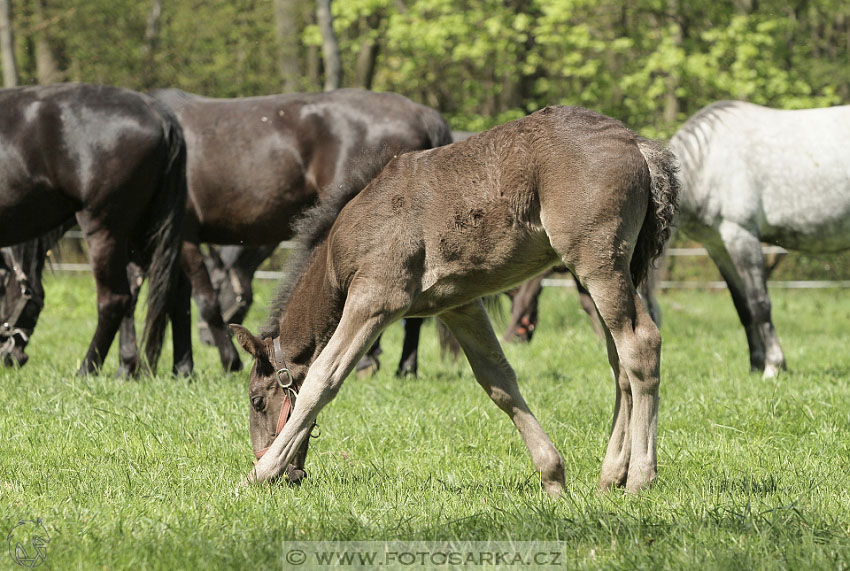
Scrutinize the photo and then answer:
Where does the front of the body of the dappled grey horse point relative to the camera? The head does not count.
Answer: to the viewer's left

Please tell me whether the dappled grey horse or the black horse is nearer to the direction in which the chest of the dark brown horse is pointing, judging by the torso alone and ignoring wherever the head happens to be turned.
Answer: the black horse

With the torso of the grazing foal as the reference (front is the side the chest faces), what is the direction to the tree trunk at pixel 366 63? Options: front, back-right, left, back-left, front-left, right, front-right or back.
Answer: right

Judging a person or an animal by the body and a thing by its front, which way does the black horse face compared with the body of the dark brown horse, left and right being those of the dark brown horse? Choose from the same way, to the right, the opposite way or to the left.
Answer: the same way

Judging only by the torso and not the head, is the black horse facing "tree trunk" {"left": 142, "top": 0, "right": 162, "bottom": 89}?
no

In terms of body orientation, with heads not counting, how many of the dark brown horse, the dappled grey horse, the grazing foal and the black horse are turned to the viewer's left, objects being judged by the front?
4

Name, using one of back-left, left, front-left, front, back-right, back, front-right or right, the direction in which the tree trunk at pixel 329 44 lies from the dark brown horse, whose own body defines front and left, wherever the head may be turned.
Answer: right

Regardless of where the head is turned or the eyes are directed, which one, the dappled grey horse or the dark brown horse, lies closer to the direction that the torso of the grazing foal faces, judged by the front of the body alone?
the dark brown horse

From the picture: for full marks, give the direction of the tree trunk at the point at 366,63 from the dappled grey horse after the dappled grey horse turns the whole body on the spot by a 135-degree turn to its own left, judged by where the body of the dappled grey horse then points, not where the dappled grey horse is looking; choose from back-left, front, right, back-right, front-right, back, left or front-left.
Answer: back

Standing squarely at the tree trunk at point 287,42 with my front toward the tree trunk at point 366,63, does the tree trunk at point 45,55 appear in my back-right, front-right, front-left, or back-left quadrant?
back-left

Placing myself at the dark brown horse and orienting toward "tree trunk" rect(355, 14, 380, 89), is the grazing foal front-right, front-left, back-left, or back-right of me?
back-right

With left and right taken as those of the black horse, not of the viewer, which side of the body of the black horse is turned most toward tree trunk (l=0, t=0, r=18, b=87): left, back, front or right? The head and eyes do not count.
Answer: right

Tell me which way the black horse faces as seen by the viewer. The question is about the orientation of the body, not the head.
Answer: to the viewer's left

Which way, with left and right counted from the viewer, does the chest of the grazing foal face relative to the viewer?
facing to the left of the viewer
